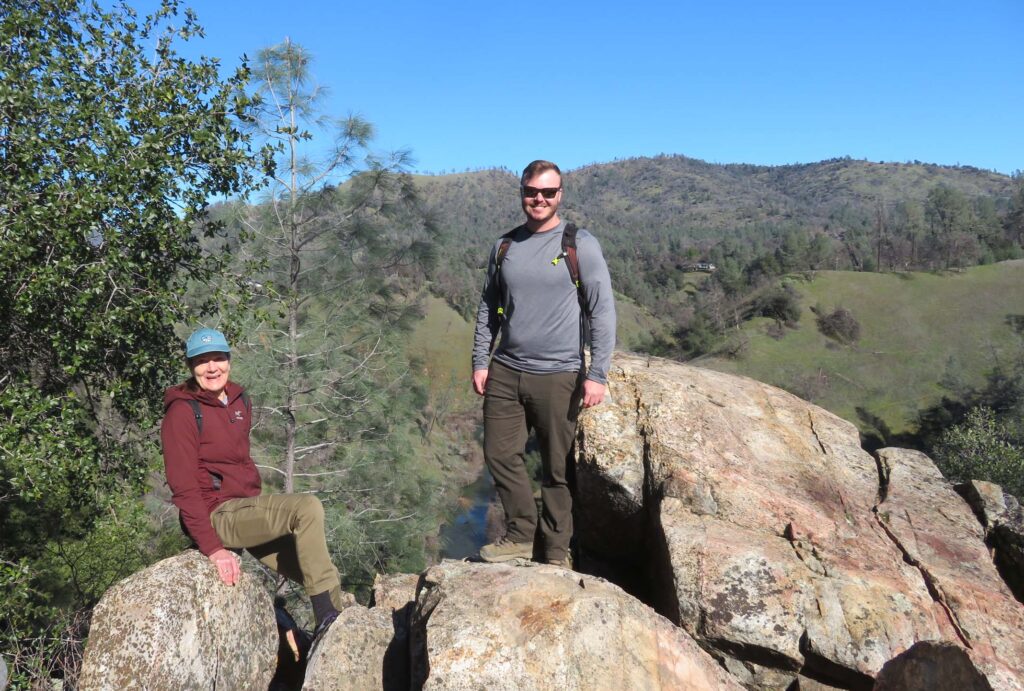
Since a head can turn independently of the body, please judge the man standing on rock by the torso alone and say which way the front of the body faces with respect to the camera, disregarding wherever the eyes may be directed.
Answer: toward the camera

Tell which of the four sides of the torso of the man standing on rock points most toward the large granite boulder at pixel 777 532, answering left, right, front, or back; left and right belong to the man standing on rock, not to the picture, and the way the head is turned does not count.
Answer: left

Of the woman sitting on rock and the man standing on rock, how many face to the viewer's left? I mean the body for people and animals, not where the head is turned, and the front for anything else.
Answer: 0

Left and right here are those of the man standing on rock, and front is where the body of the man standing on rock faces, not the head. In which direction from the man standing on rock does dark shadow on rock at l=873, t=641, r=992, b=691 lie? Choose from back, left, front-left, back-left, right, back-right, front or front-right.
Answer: front-left

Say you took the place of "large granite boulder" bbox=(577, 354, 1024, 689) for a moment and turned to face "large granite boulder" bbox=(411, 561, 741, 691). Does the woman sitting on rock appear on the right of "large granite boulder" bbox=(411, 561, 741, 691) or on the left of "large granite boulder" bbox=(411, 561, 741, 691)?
right

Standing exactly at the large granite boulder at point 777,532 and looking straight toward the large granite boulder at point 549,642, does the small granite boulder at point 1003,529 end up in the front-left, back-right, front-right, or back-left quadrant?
back-left

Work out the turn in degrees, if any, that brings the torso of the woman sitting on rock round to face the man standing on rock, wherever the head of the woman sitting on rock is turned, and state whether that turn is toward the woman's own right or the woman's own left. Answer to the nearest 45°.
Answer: approximately 45° to the woman's own left
